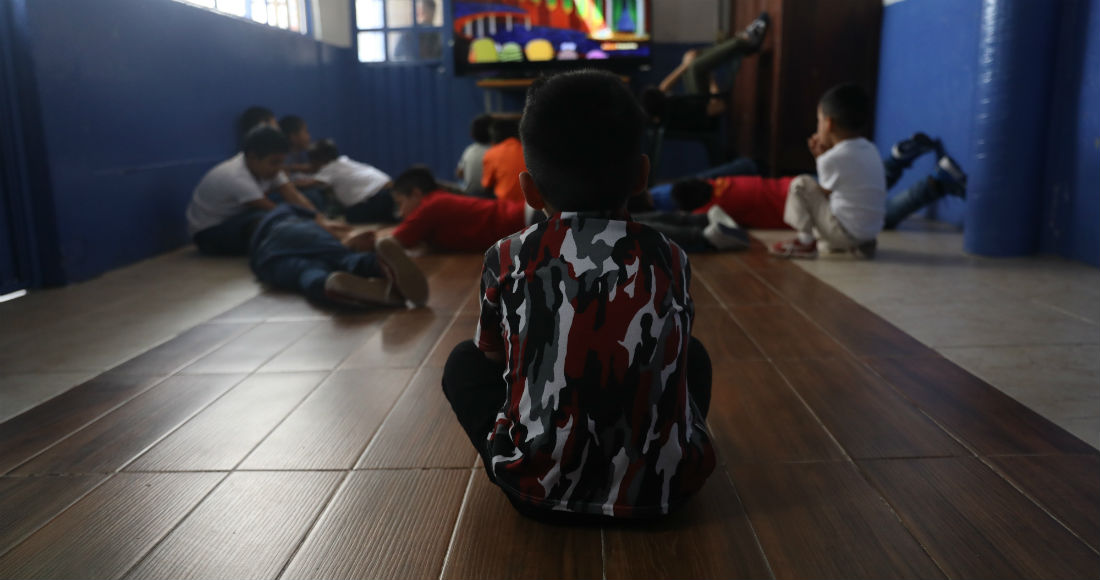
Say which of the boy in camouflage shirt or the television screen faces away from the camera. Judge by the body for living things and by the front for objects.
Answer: the boy in camouflage shirt

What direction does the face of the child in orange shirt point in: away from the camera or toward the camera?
away from the camera

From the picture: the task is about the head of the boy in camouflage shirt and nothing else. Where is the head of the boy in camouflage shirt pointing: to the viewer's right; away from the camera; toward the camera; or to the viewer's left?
away from the camera

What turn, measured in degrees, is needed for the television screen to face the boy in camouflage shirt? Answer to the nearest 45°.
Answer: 0° — it already faces them

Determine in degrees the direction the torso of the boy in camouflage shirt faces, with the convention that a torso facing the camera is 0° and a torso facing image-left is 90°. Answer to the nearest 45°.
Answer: approximately 180°

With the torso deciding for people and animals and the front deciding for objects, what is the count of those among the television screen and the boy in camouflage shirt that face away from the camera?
1

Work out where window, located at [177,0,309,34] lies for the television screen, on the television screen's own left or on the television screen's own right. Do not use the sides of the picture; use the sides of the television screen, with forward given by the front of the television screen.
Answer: on the television screen's own right

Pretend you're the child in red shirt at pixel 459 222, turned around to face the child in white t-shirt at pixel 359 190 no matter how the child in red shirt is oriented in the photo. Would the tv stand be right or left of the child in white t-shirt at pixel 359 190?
right

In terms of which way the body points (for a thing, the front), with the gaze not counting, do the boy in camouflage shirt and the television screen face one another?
yes

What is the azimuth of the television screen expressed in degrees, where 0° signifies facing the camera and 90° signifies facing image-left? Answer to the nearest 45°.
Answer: approximately 0°

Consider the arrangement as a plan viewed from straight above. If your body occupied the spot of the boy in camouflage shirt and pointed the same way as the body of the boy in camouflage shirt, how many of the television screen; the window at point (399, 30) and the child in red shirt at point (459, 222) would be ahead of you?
3

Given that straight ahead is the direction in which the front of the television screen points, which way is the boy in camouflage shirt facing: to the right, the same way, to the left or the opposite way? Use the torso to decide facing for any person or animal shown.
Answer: the opposite way

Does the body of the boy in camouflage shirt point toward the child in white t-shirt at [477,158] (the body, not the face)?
yes
